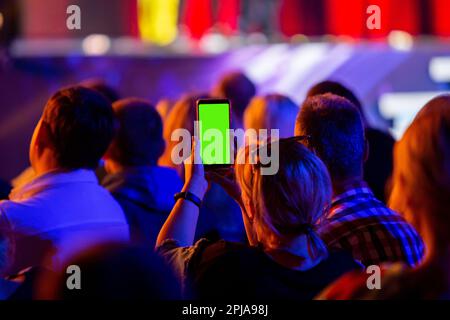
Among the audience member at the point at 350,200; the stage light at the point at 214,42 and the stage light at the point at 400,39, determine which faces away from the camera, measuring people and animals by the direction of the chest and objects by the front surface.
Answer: the audience member

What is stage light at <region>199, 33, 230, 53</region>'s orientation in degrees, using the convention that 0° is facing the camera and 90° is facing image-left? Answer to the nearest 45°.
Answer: approximately 0°

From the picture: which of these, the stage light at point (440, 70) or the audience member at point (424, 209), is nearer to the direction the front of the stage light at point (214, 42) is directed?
the audience member

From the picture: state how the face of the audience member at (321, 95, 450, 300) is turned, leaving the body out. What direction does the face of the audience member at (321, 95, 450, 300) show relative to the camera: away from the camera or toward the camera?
away from the camera

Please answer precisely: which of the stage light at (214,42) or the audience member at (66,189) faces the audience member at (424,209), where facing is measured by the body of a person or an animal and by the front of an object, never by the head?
the stage light

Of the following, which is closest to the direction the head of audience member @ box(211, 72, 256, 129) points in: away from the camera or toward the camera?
away from the camera

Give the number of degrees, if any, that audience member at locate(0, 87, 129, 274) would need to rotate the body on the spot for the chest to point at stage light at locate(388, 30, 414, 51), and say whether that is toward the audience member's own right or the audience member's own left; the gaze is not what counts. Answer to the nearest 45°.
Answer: approximately 90° to the audience member's own right

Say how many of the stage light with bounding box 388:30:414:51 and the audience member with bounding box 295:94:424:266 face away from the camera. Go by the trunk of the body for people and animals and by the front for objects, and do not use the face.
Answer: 1

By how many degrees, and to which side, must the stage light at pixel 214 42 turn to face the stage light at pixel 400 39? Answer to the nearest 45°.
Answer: approximately 90° to its left

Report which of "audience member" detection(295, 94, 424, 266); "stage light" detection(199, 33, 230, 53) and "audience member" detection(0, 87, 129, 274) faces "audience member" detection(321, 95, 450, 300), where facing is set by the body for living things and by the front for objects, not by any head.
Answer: the stage light

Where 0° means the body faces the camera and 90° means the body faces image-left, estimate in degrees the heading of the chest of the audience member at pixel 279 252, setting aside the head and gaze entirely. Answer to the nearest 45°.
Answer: approximately 135°

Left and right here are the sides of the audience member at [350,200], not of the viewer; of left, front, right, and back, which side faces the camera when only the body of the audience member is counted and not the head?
back

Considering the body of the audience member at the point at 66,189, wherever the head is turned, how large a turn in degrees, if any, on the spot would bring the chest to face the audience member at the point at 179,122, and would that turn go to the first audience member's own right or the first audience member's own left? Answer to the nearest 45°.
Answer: approximately 90° to the first audience member's own right

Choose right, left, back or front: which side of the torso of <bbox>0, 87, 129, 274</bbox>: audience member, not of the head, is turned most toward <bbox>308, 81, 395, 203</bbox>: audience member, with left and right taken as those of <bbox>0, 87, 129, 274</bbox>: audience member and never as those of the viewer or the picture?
right
